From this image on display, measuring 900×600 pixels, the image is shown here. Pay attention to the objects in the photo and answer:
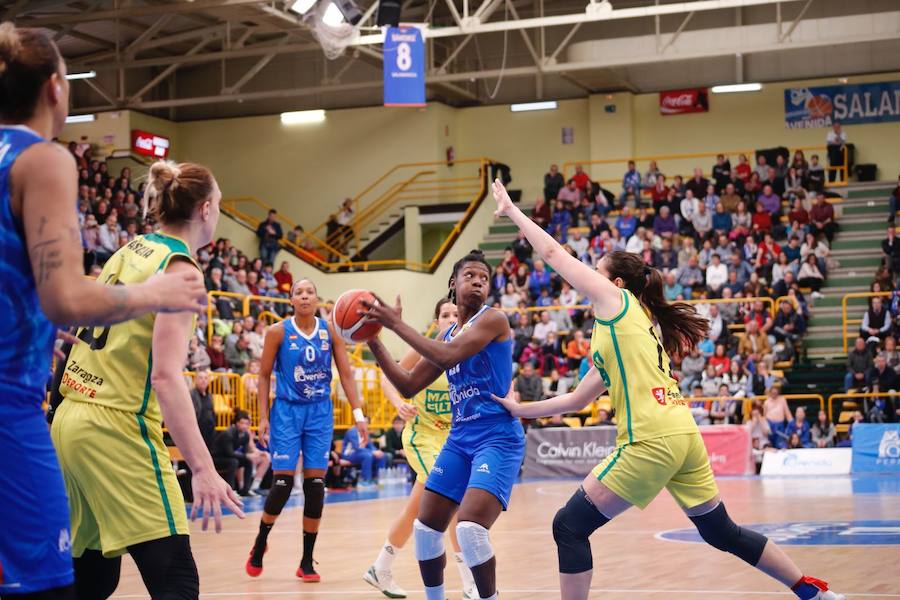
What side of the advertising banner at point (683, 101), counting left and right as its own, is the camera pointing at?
front

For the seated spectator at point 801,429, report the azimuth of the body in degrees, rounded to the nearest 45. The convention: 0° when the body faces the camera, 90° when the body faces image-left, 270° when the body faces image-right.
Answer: approximately 0°

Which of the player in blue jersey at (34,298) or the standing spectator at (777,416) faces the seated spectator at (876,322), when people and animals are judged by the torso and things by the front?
the player in blue jersey

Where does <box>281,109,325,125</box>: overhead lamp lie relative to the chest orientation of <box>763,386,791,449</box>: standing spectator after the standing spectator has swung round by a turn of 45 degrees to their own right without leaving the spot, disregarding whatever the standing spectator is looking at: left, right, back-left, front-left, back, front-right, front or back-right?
right

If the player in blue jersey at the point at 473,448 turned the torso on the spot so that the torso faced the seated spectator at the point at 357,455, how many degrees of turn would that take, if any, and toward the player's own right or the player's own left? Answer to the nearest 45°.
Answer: approximately 135° to the player's own right

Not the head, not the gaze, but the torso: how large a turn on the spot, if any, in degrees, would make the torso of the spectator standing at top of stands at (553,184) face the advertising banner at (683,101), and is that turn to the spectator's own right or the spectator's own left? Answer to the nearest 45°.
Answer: approximately 135° to the spectator's own left

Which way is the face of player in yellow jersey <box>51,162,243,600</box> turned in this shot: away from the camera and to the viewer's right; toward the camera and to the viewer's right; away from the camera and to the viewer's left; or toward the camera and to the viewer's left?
away from the camera and to the viewer's right

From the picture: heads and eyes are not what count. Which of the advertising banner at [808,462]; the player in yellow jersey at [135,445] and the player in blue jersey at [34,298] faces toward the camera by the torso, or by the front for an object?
the advertising banner

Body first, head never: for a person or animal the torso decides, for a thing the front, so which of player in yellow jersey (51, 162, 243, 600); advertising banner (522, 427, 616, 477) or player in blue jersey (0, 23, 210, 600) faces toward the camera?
the advertising banner

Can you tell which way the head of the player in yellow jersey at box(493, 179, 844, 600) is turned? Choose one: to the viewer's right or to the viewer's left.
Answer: to the viewer's left

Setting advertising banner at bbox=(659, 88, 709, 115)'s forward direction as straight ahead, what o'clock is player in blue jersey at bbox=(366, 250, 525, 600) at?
The player in blue jersey is roughly at 12 o'clock from the advertising banner.

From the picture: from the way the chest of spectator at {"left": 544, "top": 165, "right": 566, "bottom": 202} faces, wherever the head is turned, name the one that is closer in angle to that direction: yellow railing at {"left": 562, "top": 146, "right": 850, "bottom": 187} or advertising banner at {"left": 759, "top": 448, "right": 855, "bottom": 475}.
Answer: the advertising banner

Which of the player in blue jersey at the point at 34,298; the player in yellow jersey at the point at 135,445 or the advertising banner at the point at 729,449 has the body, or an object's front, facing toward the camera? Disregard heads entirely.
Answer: the advertising banner

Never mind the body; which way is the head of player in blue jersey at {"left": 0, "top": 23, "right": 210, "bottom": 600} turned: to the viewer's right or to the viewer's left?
to the viewer's right

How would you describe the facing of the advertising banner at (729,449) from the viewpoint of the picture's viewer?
facing the viewer
